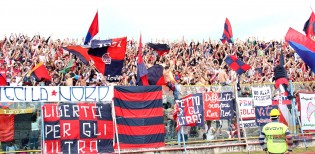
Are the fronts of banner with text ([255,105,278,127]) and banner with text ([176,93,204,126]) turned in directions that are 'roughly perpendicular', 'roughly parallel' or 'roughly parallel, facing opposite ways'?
roughly parallel

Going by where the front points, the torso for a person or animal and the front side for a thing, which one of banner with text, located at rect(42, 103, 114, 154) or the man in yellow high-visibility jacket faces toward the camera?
the banner with text

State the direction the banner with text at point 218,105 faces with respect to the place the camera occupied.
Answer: facing the viewer

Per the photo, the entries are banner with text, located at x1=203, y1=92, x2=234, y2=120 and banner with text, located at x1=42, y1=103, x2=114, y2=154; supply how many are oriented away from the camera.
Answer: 0

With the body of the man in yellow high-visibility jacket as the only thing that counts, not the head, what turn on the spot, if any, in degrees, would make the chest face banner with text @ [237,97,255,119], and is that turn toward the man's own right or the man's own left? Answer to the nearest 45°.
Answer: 0° — they already face it

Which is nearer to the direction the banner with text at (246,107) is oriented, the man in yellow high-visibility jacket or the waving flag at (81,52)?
the man in yellow high-visibility jacket

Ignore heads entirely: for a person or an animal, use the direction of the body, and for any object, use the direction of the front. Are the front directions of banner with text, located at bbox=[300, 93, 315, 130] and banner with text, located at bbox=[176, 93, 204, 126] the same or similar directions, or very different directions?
same or similar directions

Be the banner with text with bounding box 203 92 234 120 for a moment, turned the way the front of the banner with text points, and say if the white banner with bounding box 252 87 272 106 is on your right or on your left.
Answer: on your left

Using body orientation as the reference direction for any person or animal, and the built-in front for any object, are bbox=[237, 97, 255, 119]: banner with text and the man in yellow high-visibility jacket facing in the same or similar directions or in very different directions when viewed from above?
very different directions

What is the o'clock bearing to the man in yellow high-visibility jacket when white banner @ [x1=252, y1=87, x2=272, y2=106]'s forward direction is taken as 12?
The man in yellow high-visibility jacket is roughly at 12 o'clock from the white banner.

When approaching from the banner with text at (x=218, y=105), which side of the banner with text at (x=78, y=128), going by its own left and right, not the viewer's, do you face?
left

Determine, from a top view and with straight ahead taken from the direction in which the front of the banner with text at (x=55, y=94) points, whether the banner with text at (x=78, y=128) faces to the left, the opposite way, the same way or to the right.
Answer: the same way

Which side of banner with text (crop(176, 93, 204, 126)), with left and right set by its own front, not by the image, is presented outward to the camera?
front

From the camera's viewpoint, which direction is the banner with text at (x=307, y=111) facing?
toward the camera

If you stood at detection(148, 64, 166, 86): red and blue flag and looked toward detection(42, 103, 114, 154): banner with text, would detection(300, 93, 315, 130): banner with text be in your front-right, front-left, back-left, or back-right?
back-left
